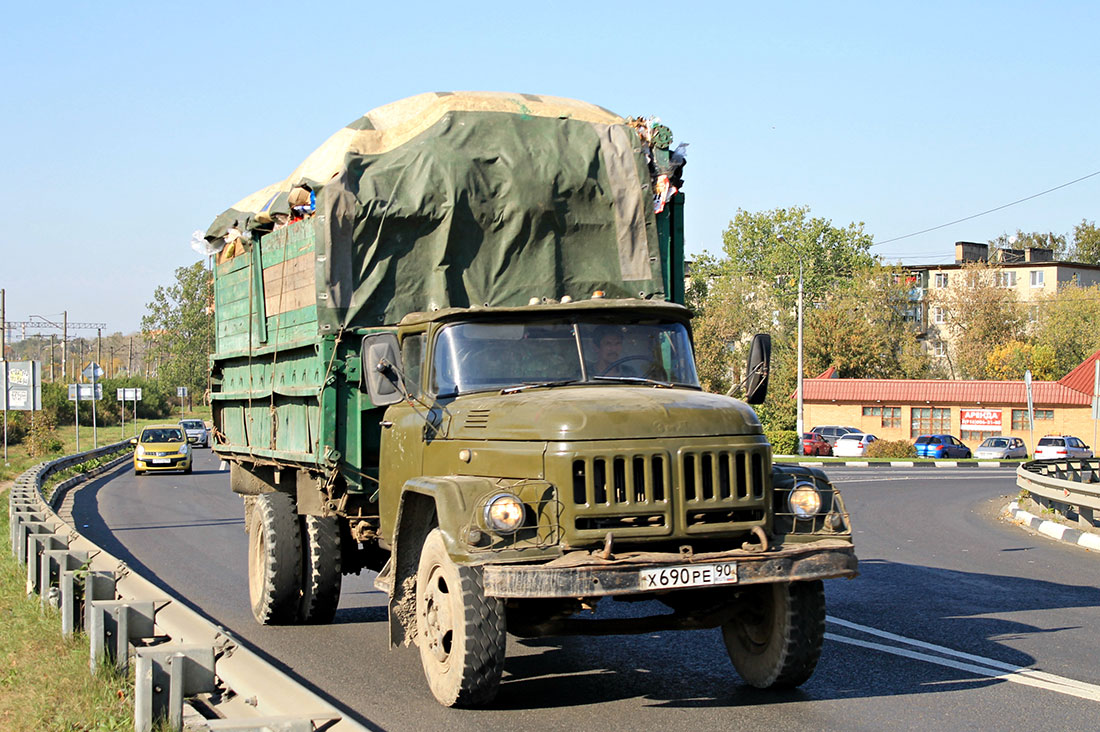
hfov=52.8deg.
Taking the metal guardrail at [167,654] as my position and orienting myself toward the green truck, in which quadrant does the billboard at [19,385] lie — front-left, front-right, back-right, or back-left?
front-left

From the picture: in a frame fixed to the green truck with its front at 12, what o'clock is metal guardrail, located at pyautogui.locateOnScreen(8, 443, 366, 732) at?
The metal guardrail is roughly at 3 o'clock from the green truck.

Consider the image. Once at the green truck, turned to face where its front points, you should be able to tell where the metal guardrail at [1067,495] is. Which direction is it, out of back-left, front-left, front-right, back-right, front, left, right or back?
left

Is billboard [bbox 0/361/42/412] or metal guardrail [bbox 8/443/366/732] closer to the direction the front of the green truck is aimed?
the metal guardrail

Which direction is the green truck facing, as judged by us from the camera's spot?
facing the viewer and to the right of the viewer

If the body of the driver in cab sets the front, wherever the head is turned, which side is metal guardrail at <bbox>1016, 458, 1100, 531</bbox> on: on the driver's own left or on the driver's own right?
on the driver's own left

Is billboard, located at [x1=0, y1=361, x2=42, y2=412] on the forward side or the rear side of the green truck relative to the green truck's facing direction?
on the rear side

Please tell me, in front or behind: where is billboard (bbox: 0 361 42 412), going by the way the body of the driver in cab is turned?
behind
